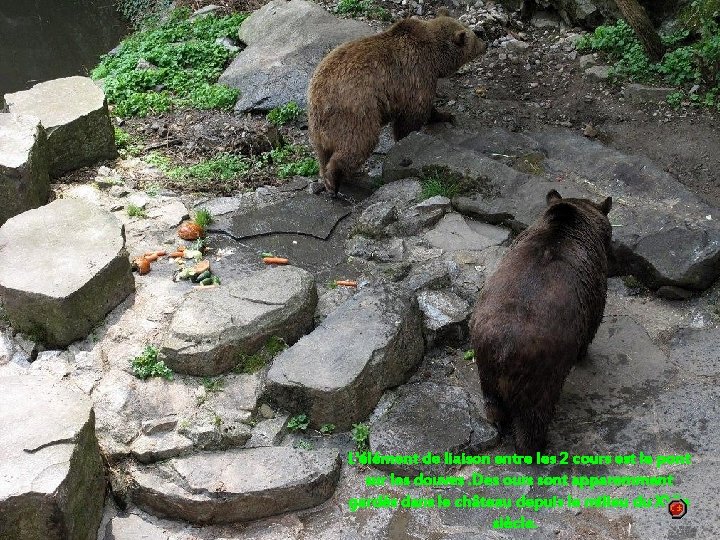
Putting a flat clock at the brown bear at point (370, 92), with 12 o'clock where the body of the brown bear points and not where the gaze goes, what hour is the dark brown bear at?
The dark brown bear is roughly at 4 o'clock from the brown bear.

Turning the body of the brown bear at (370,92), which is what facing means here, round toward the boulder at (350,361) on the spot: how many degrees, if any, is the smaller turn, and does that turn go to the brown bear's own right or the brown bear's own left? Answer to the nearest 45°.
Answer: approximately 135° to the brown bear's own right

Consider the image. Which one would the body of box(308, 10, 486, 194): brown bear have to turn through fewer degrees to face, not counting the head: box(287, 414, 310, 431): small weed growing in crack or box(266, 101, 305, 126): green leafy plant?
the green leafy plant

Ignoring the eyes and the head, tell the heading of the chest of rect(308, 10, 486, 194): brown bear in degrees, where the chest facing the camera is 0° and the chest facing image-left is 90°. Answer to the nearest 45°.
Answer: approximately 225°

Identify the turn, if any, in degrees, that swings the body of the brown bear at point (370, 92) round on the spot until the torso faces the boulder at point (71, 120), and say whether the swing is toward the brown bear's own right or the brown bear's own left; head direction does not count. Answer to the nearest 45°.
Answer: approximately 135° to the brown bear's own left

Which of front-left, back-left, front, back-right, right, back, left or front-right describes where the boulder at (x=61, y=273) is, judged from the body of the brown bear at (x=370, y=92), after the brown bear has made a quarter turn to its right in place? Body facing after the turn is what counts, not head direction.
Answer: right

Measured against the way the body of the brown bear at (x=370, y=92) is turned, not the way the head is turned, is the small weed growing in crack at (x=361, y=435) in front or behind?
behind

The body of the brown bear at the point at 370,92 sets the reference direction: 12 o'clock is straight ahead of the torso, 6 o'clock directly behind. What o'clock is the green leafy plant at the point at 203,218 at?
The green leafy plant is roughly at 6 o'clock from the brown bear.

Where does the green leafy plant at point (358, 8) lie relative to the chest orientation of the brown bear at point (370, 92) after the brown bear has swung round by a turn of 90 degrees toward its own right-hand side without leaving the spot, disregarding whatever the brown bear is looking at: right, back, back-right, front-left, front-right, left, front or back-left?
back-left

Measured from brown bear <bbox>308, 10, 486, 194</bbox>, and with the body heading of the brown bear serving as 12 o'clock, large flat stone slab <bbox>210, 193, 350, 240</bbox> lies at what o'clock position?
The large flat stone slab is roughly at 6 o'clock from the brown bear.

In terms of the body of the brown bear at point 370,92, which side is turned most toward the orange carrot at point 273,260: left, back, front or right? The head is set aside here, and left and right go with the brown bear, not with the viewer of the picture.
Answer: back

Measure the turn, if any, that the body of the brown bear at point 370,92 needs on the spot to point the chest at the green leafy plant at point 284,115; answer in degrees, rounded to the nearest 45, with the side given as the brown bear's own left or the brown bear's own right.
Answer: approximately 90° to the brown bear's own left

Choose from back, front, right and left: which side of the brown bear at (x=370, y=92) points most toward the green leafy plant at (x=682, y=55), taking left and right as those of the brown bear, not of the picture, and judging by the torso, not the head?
front

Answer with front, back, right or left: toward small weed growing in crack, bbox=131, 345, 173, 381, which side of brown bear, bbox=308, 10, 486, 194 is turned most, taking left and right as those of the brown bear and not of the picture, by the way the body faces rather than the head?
back

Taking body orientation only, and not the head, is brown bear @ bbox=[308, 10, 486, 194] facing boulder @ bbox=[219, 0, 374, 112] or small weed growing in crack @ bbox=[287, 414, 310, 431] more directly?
the boulder

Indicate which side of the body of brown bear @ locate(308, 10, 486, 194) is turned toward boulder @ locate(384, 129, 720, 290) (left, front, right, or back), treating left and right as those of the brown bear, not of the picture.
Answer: right
